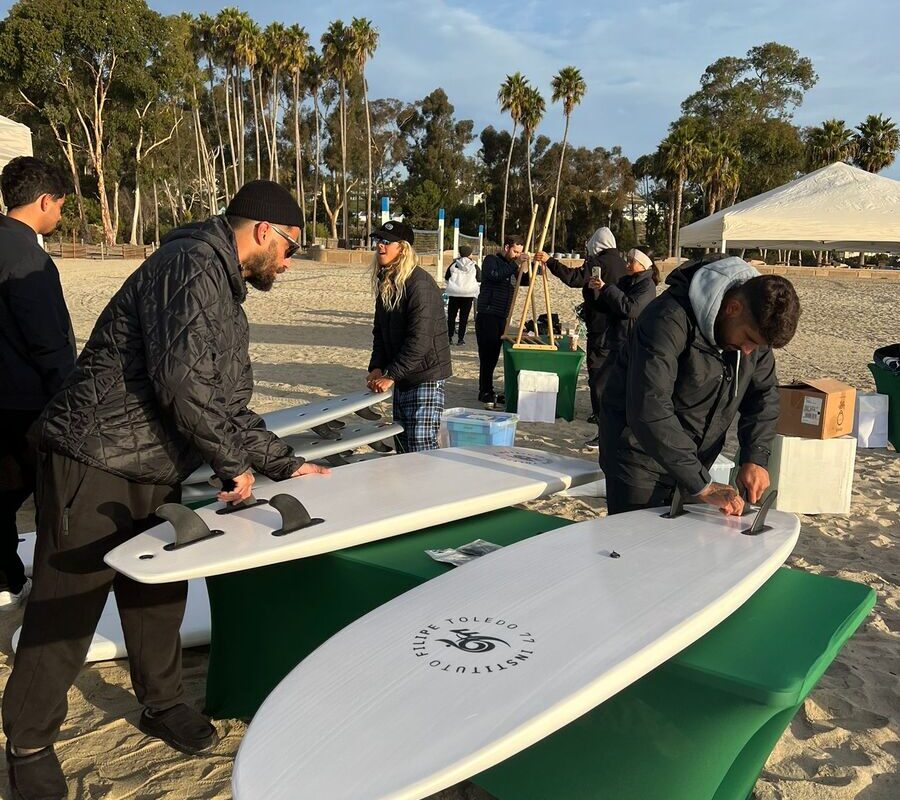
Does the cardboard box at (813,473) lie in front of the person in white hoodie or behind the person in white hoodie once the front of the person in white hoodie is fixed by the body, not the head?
behind

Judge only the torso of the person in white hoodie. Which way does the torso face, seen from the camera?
away from the camera

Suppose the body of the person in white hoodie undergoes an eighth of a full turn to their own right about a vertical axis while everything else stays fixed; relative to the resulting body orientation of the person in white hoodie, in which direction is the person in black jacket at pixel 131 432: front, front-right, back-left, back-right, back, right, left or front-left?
back-right

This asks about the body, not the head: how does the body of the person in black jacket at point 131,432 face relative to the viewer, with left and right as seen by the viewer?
facing to the right of the viewer

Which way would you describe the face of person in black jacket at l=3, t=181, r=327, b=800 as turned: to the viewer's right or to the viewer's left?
to the viewer's right

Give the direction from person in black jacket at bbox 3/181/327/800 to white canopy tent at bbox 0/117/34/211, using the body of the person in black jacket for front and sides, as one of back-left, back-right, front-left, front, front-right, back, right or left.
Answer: left

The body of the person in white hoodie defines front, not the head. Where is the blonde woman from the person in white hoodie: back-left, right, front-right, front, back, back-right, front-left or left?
back

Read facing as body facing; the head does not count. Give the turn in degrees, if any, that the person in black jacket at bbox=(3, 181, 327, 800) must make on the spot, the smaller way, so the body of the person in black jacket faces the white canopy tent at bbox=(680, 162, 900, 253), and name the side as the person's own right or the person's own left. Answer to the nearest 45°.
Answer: approximately 45° to the person's own left
